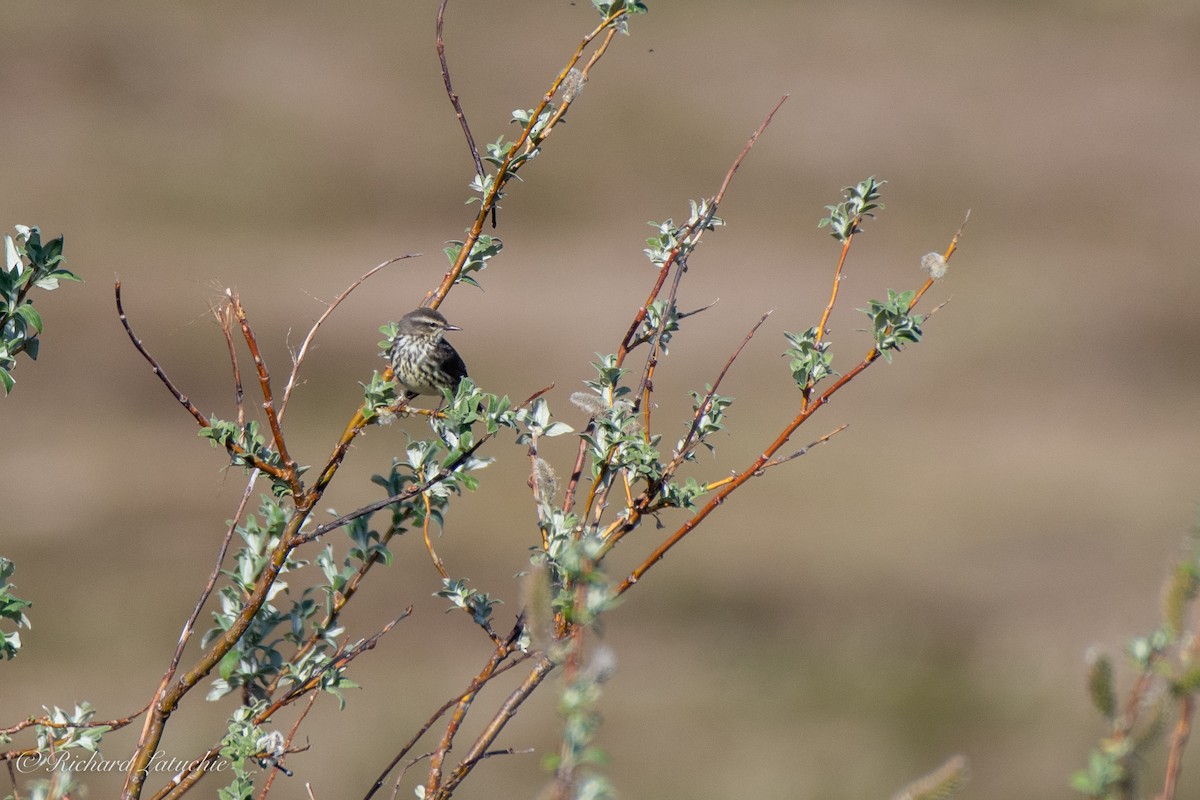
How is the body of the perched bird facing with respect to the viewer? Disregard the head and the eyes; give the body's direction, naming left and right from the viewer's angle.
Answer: facing the viewer and to the left of the viewer
